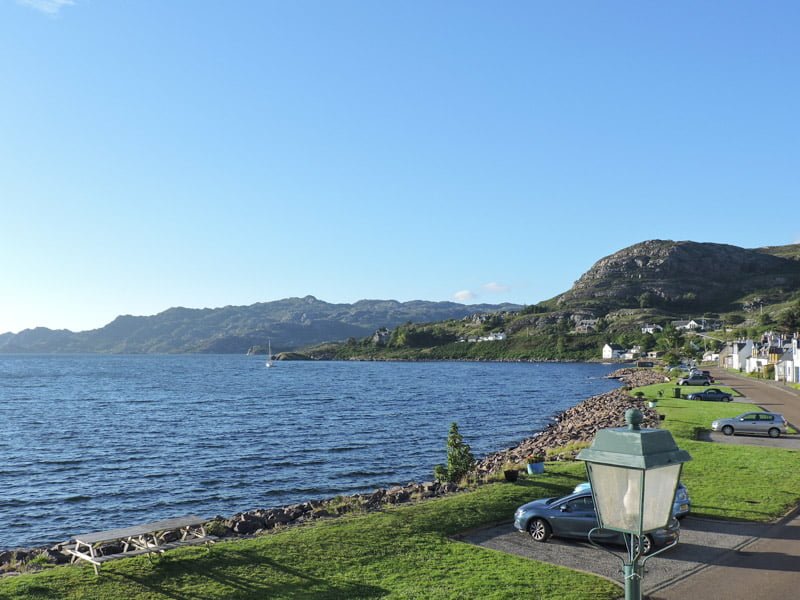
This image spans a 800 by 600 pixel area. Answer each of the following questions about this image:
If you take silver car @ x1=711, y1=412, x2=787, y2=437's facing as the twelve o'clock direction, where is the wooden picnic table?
The wooden picnic table is roughly at 10 o'clock from the silver car.

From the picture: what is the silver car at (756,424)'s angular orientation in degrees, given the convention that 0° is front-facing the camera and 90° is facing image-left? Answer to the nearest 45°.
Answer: approximately 90°

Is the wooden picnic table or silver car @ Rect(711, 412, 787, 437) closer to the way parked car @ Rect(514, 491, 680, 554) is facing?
the wooden picnic table

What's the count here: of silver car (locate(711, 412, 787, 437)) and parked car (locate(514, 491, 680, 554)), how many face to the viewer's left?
2

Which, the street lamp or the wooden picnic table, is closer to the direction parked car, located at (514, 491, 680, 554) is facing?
the wooden picnic table

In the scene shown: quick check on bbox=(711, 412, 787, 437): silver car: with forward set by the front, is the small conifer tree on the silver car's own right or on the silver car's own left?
on the silver car's own left

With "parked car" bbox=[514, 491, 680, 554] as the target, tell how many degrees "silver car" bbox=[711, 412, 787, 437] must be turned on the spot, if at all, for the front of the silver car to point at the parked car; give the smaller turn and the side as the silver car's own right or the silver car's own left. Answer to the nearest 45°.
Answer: approximately 90° to the silver car's own left

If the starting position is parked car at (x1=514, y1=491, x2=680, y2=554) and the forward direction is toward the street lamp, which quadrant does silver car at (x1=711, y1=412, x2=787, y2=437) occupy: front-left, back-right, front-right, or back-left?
back-left

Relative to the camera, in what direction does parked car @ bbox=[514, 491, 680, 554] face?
facing to the left of the viewer

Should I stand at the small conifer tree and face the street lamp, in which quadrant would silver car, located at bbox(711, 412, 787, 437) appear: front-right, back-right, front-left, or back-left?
back-left

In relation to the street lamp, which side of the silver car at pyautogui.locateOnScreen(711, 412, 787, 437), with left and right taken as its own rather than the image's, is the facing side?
left
